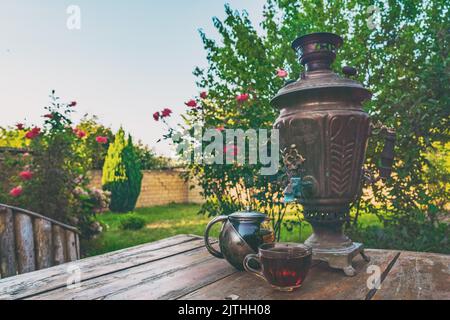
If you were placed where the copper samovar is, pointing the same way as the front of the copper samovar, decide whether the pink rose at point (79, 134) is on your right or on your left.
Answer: on your right

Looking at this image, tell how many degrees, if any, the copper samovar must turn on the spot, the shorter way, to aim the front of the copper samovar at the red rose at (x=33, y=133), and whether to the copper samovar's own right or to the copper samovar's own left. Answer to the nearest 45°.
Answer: approximately 90° to the copper samovar's own right

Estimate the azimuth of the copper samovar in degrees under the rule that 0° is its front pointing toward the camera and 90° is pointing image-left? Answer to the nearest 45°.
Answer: approximately 45°

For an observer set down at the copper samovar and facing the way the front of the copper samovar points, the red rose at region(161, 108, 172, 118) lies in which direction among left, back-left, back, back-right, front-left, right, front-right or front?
right

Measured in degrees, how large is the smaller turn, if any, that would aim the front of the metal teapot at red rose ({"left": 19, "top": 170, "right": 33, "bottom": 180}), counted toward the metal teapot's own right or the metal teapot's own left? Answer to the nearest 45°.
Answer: approximately 135° to the metal teapot's own left

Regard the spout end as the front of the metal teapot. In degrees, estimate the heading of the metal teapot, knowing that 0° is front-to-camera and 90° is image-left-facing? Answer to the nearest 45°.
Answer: approximately 270°

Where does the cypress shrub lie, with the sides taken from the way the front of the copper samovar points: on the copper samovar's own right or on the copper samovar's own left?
on the copper samovar's own right

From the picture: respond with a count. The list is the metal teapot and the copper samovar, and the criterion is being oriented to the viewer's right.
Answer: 1

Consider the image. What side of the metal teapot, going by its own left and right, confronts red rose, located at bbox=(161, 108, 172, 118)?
left

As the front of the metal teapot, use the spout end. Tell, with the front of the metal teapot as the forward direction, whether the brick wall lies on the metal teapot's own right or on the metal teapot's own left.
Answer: on the metal teapot's own left
